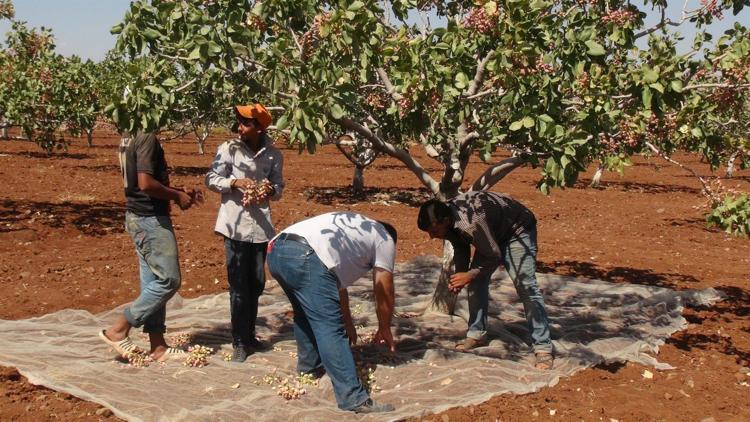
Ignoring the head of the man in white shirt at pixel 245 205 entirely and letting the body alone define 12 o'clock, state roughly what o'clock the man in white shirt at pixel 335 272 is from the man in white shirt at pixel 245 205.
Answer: the man in white shirt at pixel 335 272 is roughly at 11 o'clock from the man in white shirt at pixel 245 205.

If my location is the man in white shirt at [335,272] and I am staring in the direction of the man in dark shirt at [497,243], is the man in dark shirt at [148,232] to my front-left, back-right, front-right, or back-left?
back-left

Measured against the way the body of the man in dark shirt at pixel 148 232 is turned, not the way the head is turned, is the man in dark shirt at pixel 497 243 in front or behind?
in front

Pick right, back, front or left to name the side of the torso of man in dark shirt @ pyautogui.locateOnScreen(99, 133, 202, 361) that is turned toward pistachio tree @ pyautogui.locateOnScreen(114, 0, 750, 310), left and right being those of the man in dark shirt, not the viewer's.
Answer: front

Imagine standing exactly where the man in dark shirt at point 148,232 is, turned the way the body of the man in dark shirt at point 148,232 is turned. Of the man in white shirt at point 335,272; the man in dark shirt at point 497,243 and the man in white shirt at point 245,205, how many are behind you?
0

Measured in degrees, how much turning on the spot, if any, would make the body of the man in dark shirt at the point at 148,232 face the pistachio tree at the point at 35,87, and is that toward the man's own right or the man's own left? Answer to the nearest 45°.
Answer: approximately 90° to the man's own left

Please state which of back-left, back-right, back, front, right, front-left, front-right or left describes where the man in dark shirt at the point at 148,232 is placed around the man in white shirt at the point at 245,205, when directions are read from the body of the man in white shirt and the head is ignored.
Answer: right

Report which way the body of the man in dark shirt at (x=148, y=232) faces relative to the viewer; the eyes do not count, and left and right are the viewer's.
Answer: facing to the right of the viewer

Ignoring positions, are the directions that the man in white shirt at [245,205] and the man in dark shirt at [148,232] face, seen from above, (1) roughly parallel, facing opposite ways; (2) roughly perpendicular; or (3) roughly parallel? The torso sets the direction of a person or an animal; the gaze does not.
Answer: roughly perpendicular

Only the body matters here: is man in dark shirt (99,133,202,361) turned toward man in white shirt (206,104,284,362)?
yes

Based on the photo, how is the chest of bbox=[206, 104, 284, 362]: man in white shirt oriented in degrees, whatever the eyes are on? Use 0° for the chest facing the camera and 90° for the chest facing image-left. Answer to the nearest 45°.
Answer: approximately 0°

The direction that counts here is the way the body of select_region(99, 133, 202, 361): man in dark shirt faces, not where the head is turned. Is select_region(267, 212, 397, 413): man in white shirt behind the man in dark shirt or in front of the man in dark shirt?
in front

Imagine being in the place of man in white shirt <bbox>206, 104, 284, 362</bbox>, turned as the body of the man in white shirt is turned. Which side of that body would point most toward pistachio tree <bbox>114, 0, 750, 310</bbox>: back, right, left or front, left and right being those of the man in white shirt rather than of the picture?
left

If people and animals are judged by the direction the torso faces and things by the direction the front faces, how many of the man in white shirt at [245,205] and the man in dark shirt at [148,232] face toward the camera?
1

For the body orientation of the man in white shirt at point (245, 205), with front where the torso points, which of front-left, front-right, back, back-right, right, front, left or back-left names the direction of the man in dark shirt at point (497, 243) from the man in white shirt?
left
